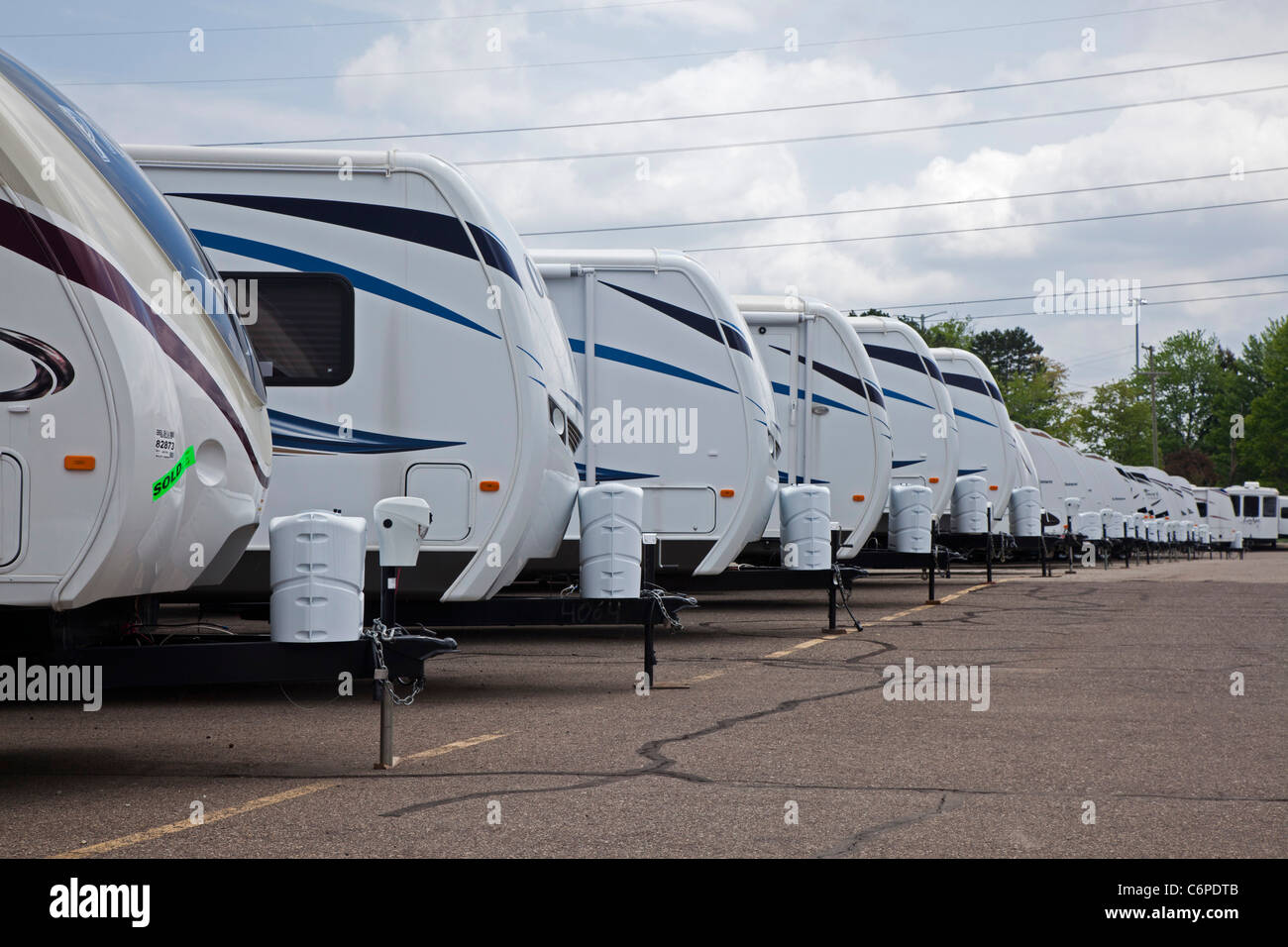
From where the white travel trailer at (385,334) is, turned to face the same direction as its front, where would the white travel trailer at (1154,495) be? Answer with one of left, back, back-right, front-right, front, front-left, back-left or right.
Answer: front-left

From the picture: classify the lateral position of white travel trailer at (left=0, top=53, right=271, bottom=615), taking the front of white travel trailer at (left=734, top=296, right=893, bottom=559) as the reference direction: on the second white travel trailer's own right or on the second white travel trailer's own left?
on the second white travel trailer's own right

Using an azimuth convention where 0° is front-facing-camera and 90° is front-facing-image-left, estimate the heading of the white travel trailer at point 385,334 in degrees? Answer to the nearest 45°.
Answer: approximately 270°

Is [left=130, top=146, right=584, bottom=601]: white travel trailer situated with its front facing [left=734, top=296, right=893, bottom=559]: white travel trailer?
no

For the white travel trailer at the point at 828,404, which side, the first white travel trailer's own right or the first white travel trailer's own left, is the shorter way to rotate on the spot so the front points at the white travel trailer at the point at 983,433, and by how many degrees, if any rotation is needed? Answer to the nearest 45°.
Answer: approximately 90° to the first white travel trailer's own left

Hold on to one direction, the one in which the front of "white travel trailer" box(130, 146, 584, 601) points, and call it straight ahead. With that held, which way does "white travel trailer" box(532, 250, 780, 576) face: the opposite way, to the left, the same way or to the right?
the same way

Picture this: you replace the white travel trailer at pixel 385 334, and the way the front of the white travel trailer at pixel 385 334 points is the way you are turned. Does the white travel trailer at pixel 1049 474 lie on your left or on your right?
on your left

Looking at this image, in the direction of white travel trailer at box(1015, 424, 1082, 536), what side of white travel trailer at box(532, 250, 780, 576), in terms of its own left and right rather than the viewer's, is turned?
left

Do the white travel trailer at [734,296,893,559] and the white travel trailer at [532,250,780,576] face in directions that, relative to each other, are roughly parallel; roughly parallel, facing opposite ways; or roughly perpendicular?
roughly parallel

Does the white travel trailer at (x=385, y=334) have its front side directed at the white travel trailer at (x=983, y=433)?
no

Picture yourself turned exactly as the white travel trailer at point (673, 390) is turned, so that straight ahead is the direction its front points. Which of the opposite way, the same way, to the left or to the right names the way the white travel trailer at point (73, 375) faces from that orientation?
the same way

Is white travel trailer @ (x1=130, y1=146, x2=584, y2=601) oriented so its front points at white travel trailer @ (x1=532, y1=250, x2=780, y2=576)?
no
